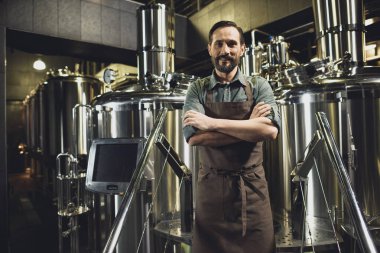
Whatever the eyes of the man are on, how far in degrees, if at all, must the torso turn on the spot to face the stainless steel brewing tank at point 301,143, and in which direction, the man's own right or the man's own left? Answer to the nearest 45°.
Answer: approximately 135° to the man's own left

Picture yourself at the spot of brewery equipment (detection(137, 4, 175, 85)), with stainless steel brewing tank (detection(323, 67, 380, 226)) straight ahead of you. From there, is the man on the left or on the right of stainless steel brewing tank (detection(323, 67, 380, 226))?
right

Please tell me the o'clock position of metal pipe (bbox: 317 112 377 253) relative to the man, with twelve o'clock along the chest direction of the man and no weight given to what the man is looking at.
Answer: The metal pipe is roughly at 10 o'clock from the man.

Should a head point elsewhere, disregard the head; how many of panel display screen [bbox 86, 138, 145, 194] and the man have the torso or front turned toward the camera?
2

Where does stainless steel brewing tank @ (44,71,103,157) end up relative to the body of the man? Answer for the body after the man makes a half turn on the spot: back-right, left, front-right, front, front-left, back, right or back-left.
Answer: front-left

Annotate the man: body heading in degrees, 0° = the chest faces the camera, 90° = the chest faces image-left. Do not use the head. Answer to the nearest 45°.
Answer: approximately 0°

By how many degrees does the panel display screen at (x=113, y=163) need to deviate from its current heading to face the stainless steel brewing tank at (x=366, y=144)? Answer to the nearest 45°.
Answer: approximately 90° to its left

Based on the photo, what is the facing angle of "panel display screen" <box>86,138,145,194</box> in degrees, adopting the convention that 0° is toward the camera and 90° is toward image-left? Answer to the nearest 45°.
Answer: approximately 0°

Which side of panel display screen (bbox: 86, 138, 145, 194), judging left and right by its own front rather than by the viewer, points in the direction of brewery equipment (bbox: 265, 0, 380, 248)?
left

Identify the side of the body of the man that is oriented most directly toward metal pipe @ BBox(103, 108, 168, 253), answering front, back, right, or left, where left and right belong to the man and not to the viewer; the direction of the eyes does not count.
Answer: right

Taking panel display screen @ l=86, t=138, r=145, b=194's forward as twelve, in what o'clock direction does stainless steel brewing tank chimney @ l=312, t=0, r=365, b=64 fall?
The stainless steel brewing tank chimney is roughly at 9 o'clock from the panel display screen.
